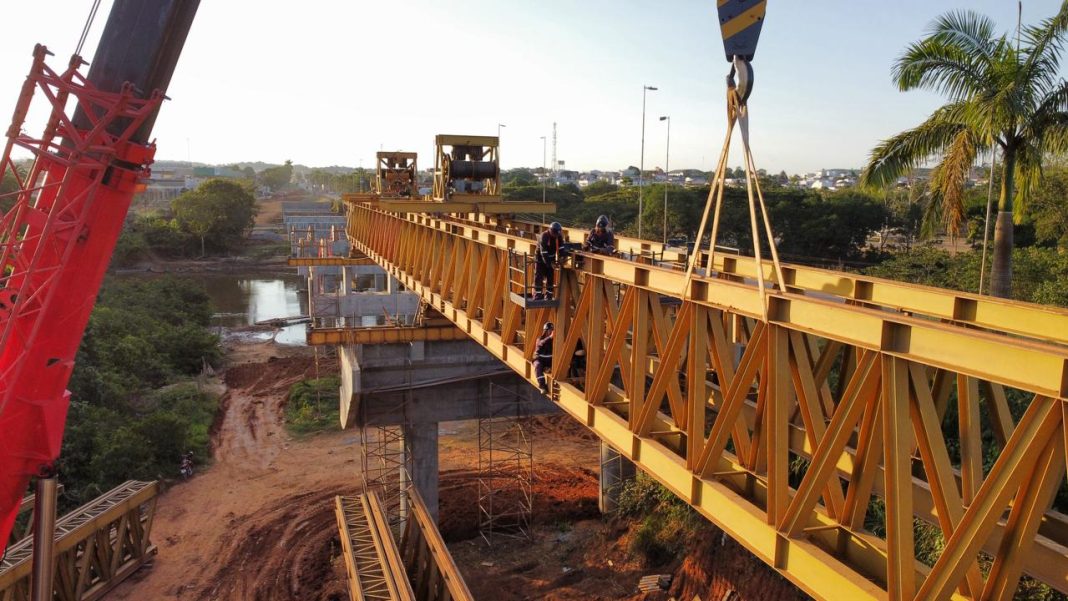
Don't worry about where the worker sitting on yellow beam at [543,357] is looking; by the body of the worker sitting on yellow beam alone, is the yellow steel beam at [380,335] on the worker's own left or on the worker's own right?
on the worker's own left

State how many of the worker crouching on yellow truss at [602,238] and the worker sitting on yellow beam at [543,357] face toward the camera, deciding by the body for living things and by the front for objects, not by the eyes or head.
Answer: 1

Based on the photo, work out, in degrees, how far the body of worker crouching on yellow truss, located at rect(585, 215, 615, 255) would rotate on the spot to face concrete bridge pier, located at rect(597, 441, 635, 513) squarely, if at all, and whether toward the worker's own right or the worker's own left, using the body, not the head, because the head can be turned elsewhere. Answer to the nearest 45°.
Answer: approximately 180°

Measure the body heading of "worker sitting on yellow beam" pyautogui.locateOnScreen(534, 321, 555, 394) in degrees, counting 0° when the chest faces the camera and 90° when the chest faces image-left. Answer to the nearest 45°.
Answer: approximately 270°
